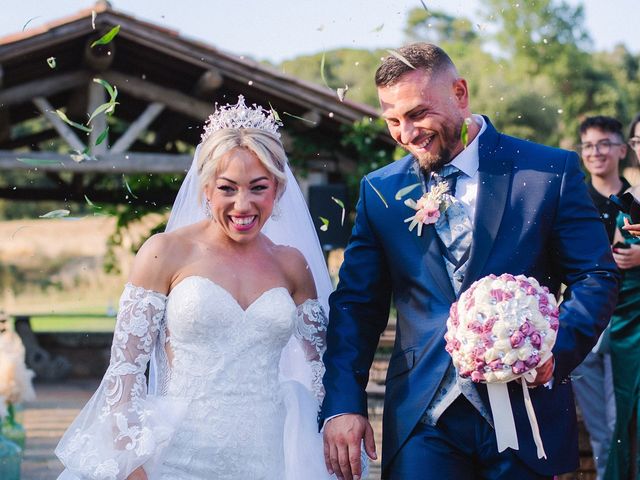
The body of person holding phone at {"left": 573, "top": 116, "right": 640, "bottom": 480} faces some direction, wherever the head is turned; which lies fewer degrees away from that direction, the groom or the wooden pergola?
the groom

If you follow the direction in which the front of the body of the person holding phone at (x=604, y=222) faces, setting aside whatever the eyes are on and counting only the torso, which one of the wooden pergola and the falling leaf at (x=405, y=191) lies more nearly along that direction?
the falling leaf

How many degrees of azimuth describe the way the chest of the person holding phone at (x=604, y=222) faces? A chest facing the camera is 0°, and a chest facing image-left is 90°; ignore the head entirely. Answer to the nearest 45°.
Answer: approximately 45°

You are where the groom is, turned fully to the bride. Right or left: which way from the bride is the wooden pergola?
right

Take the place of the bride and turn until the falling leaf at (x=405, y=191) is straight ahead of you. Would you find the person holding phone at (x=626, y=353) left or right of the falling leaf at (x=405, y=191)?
left
